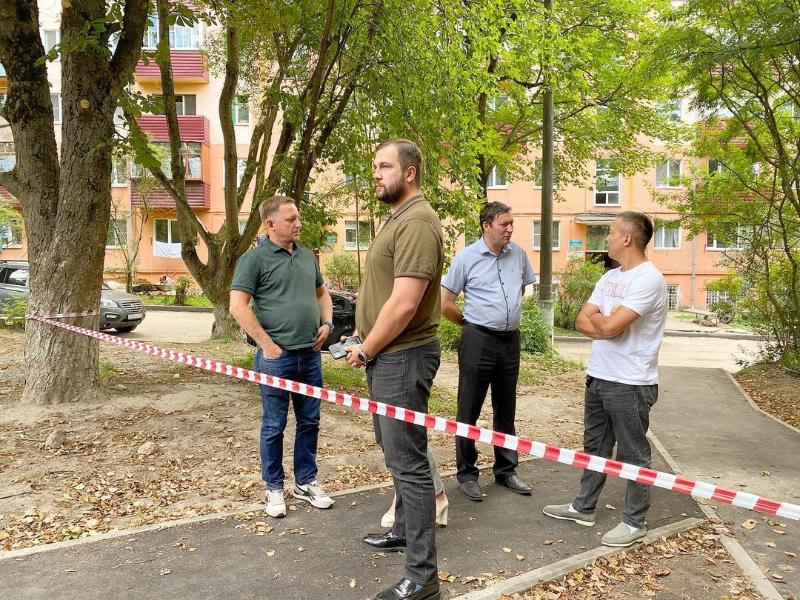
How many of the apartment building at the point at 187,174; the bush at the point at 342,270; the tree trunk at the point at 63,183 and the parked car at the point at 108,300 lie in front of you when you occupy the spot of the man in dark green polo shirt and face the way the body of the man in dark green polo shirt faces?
0

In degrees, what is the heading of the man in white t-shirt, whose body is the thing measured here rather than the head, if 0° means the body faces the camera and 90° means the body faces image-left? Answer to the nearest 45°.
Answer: approximately 45°

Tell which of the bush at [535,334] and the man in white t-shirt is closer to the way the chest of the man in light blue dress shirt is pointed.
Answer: the man in white t-shirt

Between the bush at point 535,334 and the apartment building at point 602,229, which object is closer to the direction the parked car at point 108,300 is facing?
the bush

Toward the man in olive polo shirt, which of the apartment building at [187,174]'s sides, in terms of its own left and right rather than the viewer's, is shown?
front

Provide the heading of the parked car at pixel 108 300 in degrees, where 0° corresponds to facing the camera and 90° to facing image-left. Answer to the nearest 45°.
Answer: approximately 315°

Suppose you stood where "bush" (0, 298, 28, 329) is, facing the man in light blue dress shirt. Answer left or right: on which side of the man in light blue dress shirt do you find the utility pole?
left

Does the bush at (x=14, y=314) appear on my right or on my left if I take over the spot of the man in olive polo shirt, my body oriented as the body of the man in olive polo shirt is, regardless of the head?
on my right

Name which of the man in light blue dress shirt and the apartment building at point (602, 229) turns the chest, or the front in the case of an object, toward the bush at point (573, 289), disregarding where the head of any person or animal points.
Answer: the apartment building

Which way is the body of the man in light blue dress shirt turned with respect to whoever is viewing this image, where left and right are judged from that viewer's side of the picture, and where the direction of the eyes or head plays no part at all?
facing the viewer and to the right of the viewer

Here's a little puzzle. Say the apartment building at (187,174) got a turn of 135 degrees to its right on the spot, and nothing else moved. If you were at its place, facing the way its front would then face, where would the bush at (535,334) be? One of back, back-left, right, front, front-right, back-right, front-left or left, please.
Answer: back-left

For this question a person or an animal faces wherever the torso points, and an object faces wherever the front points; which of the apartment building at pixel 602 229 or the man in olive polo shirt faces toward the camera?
the apartment building

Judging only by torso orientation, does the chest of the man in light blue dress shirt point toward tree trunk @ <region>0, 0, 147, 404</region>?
no

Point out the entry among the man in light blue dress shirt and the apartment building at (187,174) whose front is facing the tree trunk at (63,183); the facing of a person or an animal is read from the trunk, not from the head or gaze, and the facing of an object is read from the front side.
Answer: the apartment building

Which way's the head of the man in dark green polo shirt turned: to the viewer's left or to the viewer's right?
to the viewer's right

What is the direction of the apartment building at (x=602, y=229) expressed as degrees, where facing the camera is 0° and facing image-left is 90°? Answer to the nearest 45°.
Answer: approximately 0°

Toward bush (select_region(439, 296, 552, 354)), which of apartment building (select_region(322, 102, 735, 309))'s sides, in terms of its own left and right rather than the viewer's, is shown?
front
